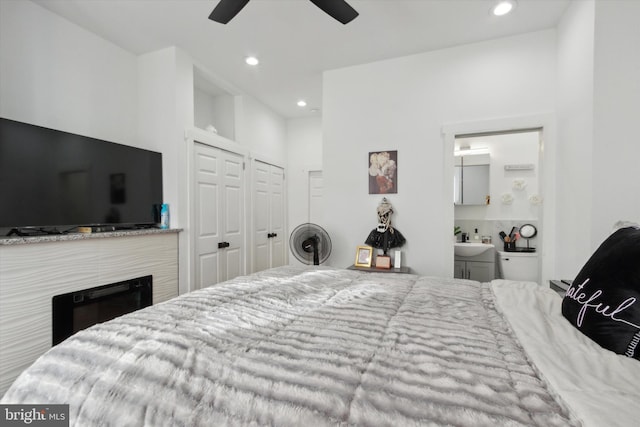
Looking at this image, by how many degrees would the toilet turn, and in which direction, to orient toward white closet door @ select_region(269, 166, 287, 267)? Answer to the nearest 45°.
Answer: approximately 90° to its right

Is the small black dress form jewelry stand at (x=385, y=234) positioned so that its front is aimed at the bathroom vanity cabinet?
no

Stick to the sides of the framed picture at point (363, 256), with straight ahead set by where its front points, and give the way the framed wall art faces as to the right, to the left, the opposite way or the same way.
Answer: the same way

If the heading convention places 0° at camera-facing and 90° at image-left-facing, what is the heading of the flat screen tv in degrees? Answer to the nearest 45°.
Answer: approximately 315°

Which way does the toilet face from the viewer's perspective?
toward the camera

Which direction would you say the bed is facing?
to the viewer's left

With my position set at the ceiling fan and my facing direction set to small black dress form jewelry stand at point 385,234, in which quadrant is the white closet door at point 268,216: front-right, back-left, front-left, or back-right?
front-left

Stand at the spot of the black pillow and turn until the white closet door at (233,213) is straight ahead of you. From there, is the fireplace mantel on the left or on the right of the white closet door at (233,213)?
left

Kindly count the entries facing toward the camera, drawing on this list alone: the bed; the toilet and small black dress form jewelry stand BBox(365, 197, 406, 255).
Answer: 2

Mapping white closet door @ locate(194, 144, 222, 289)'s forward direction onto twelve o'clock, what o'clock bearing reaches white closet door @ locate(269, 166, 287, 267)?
white closet door @ locate(269, 166, 287, 267) is roughly at 9 o'clock from white closet door @ locate(194, 144, 222, 289).

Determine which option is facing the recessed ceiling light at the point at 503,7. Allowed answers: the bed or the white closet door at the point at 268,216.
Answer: the white closet door

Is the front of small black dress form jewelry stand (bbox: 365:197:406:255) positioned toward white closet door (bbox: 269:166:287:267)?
no

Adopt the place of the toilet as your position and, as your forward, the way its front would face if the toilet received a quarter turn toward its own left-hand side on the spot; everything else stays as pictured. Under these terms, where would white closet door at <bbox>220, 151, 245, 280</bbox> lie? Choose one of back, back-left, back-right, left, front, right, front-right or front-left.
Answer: back-right

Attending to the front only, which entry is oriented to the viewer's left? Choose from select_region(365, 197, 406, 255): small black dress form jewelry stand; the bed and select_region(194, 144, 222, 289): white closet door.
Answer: the bed

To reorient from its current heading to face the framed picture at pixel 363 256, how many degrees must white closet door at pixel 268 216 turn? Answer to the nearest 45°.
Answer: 0° — it already faces it

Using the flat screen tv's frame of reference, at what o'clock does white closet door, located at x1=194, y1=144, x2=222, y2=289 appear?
The white closet door is roughly at 10 o'clock from the flat screen tv.

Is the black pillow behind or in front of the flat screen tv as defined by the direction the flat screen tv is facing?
in front

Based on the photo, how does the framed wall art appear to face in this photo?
toward the camera
